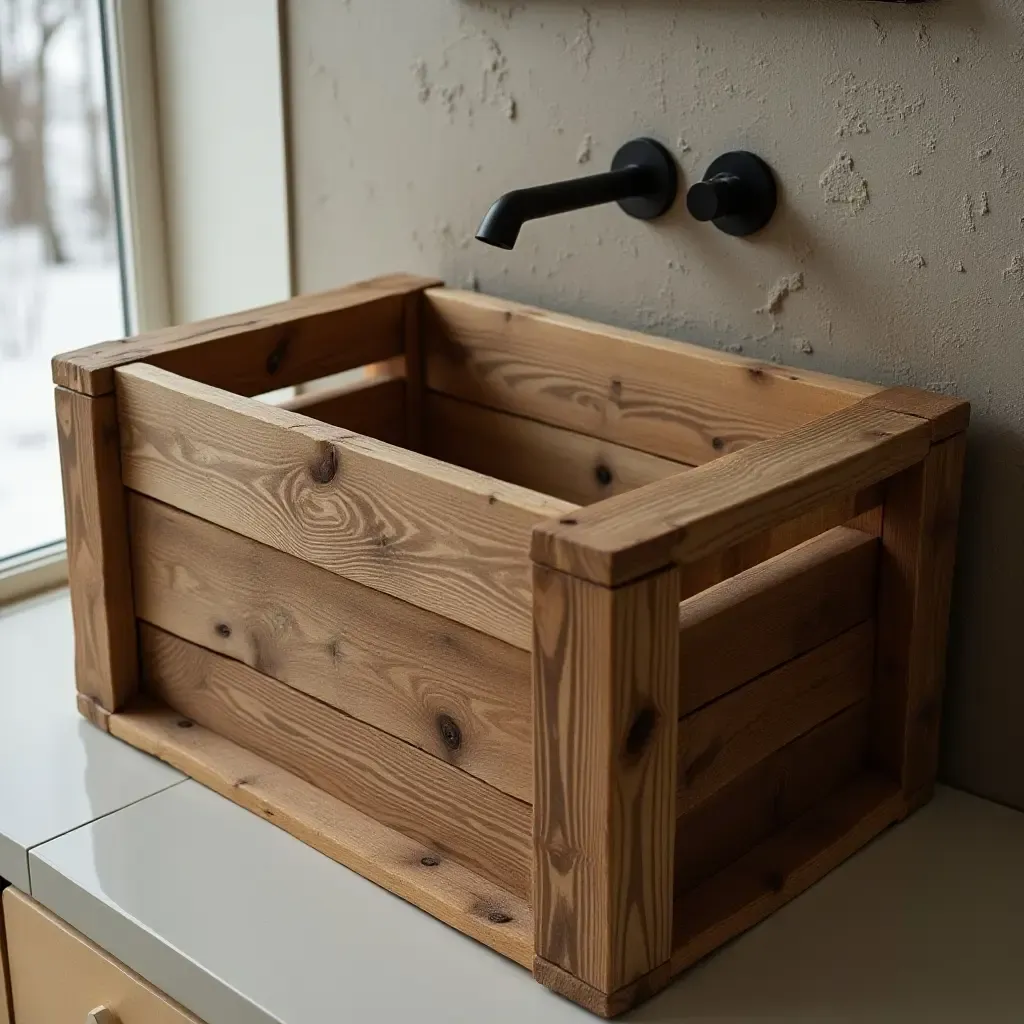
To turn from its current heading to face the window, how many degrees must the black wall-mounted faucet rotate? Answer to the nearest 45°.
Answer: approximately 90° to its right

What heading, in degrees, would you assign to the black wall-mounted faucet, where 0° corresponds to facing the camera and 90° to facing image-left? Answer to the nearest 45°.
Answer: approximately 45°
